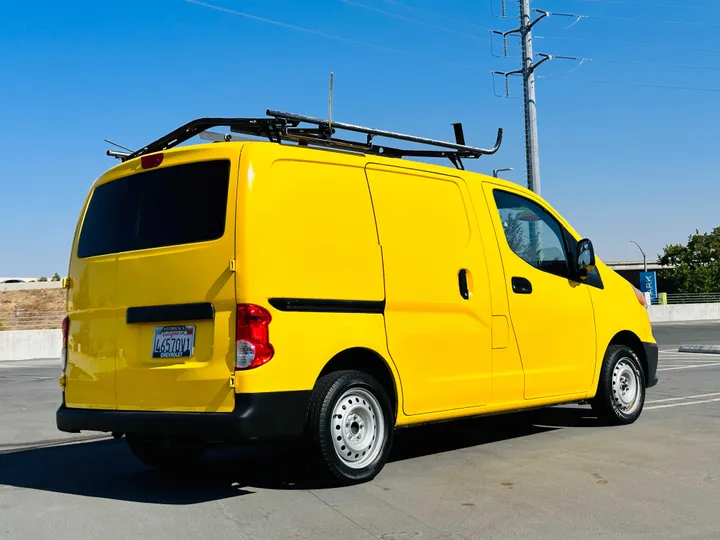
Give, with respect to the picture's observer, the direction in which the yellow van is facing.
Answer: facing away from the viewer and to the right of the viewer

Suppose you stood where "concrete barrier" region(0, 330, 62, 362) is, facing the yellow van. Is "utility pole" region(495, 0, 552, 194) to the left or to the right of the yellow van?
left

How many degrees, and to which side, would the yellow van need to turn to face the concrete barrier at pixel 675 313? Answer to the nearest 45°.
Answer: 0° — it already faces it

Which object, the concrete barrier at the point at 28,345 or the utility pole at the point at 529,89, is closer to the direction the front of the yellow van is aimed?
the utility pole

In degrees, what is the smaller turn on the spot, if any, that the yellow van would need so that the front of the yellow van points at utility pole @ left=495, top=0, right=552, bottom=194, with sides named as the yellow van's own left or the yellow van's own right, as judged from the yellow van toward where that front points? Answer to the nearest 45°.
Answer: approximately 45° to the yellow van's own left

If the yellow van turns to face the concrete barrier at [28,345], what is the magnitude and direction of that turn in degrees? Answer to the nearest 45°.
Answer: approximately 90° to its left

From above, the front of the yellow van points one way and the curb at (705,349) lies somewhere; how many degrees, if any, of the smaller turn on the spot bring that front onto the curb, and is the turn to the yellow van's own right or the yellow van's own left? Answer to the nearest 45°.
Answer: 0° — it already faces it

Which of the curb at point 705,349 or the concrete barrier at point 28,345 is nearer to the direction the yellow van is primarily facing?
the curb
